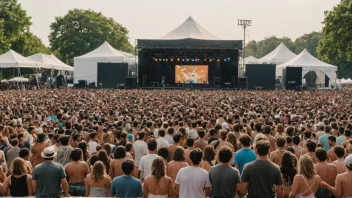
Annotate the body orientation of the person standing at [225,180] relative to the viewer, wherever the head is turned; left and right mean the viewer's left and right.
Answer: facing away from the viewer

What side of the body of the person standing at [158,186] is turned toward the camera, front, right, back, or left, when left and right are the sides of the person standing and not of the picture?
back

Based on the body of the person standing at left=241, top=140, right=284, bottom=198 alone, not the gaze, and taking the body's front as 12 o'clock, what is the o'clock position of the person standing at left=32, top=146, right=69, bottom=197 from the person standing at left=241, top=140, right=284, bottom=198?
the person standing at left=32, top=146, right=69, bottom=197 is roughly at 9 o'clock from the person standing at left=241, top=140, right=284, bottom=198.

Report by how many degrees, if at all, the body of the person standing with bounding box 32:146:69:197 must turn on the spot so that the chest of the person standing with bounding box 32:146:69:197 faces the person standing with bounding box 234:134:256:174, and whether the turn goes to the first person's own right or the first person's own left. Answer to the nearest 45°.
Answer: approximately 90° to the first person's own right

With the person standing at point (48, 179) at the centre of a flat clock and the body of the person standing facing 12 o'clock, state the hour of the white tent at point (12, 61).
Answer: The white tent is roughly at 12 o'clock from the person standing.

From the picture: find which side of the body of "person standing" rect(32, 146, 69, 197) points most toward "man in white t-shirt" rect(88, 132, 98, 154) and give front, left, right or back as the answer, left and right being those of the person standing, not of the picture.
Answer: front

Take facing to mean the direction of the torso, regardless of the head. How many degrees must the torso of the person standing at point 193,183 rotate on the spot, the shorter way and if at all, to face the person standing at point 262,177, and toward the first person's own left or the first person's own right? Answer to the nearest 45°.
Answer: approximately 90° to the first person's own right

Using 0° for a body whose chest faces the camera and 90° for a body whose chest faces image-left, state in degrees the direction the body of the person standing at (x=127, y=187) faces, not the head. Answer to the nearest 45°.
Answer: approximately 180°

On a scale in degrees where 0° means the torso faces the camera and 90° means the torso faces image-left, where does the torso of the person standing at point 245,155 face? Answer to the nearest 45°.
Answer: approximately 180°

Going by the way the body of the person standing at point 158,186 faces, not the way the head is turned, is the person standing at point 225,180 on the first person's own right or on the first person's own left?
on the first person's own right

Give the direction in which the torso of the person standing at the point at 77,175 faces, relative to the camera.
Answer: away from the camera

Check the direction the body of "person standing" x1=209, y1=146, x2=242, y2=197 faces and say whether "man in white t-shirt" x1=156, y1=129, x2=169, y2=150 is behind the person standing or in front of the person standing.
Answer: in front
